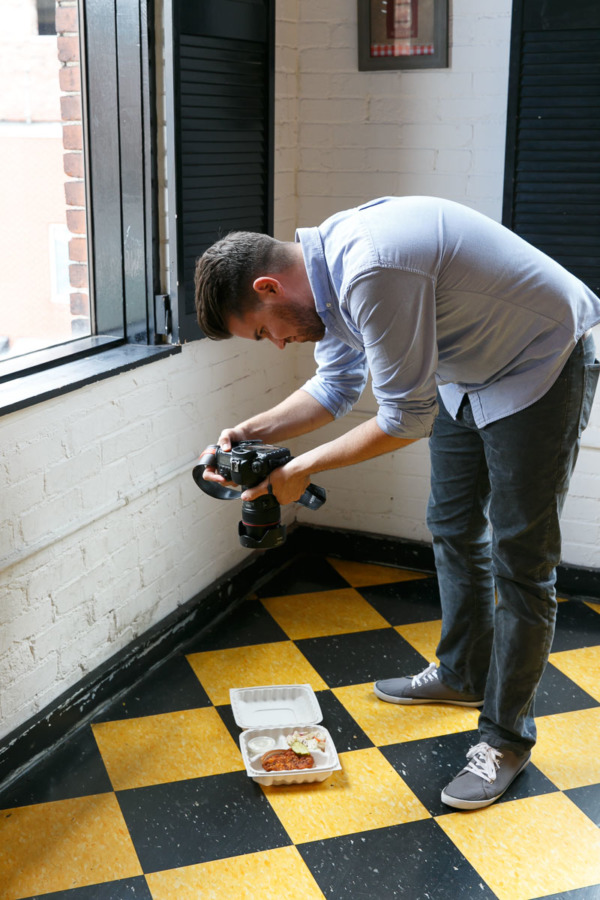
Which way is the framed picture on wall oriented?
toward the camera

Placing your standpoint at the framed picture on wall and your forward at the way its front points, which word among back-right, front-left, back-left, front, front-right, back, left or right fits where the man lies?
front

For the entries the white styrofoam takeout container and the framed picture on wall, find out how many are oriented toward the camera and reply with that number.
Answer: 2

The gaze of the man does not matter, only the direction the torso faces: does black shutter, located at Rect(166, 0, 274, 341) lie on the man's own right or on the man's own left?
on the man's own right

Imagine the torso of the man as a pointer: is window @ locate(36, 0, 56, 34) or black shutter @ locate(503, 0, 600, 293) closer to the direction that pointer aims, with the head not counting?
the window

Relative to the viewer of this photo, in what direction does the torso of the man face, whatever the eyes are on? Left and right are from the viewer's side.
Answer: facing the viewer and to the left of the viewer

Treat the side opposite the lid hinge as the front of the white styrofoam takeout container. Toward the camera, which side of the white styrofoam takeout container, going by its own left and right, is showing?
front
